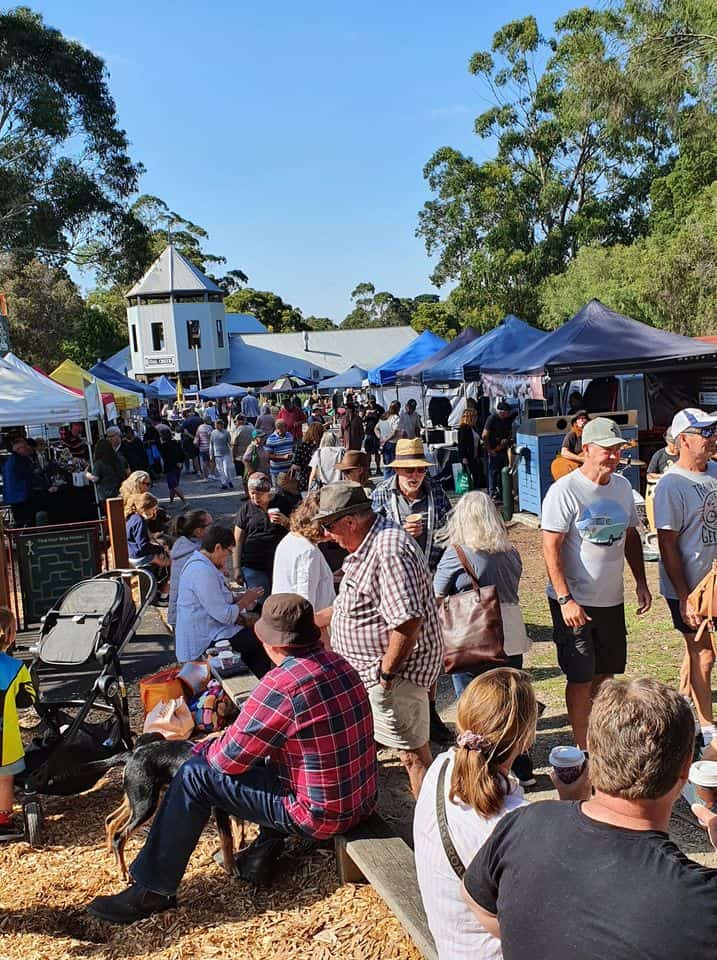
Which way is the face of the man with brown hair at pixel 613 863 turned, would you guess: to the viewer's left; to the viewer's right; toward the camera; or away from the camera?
away from the camera

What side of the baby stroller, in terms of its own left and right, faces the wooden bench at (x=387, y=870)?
left

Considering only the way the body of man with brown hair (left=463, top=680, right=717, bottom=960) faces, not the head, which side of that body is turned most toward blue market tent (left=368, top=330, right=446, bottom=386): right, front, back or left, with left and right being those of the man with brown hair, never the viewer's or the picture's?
front

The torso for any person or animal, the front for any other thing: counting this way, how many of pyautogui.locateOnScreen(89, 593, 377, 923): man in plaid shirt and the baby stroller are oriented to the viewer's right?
0

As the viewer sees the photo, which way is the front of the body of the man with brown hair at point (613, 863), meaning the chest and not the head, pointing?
away from the camera

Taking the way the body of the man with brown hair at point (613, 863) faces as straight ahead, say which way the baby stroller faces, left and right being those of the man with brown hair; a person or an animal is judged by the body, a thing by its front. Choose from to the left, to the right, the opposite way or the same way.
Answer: the opposite way

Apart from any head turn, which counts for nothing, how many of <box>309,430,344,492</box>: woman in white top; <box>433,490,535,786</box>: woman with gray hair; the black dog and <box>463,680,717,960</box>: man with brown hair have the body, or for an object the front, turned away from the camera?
3

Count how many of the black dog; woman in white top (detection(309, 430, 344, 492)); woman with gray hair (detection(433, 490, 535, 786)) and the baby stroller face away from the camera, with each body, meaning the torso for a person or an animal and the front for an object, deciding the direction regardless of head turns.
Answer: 2

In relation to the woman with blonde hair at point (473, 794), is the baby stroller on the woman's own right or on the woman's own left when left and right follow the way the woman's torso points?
on the woman's own left

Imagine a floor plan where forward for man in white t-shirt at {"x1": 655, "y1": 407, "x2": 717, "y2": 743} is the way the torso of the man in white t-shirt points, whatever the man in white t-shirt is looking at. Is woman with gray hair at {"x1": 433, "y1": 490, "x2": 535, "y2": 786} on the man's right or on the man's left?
on the man's right
